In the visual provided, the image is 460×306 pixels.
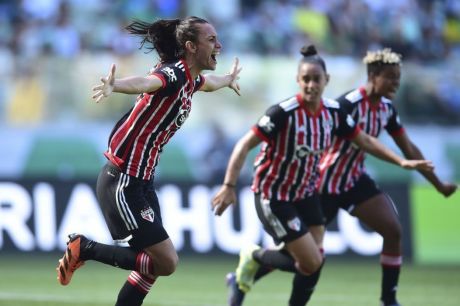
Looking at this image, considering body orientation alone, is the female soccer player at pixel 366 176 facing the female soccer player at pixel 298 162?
no

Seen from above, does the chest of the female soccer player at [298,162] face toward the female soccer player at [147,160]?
no

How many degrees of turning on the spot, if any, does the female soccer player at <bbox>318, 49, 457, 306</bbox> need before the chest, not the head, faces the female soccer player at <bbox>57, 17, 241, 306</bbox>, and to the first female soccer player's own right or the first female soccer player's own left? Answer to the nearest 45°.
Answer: approximately 90° to the first female soccer player's own right

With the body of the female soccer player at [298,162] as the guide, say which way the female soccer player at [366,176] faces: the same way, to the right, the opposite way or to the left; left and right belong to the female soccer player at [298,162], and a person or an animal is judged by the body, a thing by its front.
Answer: the same way
